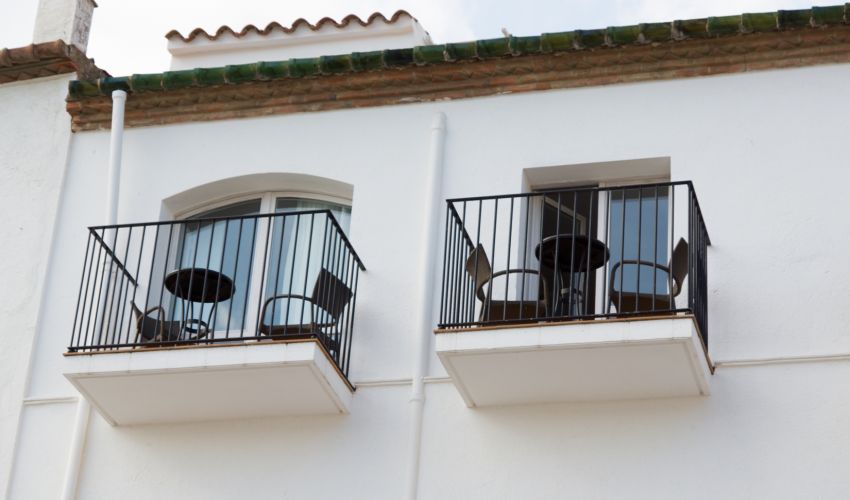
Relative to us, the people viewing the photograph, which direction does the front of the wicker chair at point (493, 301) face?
facing to the right of the viewer

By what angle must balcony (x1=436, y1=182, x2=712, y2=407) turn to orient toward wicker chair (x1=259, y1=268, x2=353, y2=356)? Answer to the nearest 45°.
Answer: approximately 90° to its right

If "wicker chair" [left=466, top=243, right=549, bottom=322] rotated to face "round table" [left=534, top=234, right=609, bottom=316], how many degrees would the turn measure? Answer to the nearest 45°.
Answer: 0° — it already faces it

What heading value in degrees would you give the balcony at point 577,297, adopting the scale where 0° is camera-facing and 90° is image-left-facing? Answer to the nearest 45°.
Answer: approximately 0°

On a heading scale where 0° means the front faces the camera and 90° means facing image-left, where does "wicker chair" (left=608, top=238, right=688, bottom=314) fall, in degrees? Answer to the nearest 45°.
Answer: approximately 90°

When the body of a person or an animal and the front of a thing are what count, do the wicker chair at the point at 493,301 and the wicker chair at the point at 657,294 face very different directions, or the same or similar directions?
very different directions

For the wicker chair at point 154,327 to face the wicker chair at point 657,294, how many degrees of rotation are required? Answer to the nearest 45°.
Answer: approximately 45° to its right

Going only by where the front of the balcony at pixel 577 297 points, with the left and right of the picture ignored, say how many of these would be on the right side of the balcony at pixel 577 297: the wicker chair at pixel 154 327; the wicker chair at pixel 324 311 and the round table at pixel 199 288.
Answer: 3

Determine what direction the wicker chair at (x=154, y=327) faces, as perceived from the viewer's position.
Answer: facing to the right of the viewer

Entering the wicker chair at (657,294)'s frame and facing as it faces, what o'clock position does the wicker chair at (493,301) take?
the wicker chair at (493,301) is roughly at 12 o'clock from the wicker chair at (657,294).
